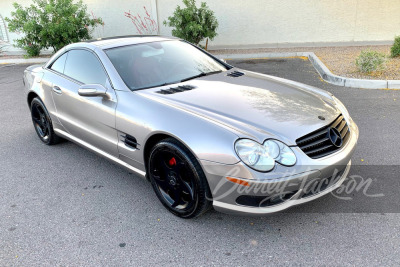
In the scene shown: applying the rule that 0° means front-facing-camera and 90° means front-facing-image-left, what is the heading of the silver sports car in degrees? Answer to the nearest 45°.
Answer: approximately 315°
